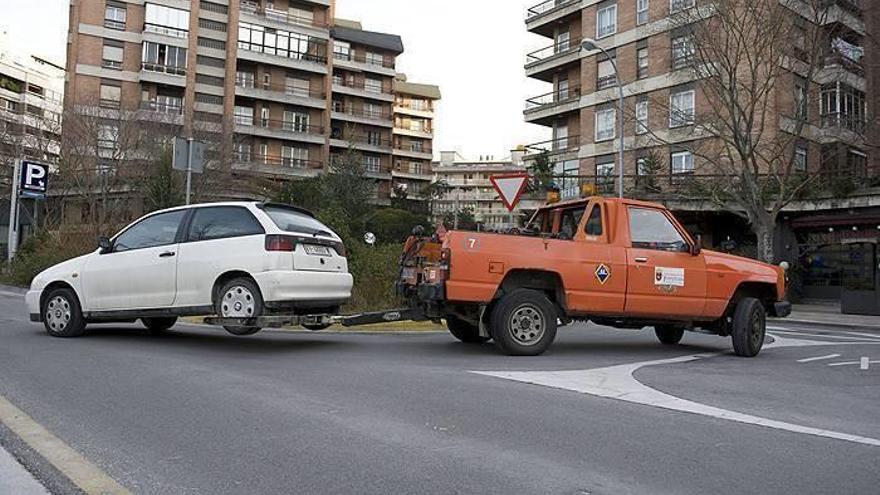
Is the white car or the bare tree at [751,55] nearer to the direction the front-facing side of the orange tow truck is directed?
the bare tree

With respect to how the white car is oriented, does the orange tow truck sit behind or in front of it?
behind

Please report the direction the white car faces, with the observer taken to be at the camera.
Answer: facing away from the viewer and to the left of the viewer

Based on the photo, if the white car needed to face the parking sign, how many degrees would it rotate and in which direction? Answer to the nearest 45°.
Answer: approximately 45° to its right

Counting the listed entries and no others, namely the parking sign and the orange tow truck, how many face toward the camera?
1

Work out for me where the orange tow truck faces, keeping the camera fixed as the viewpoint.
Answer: facing away from the viewer and to the right of the viewer
